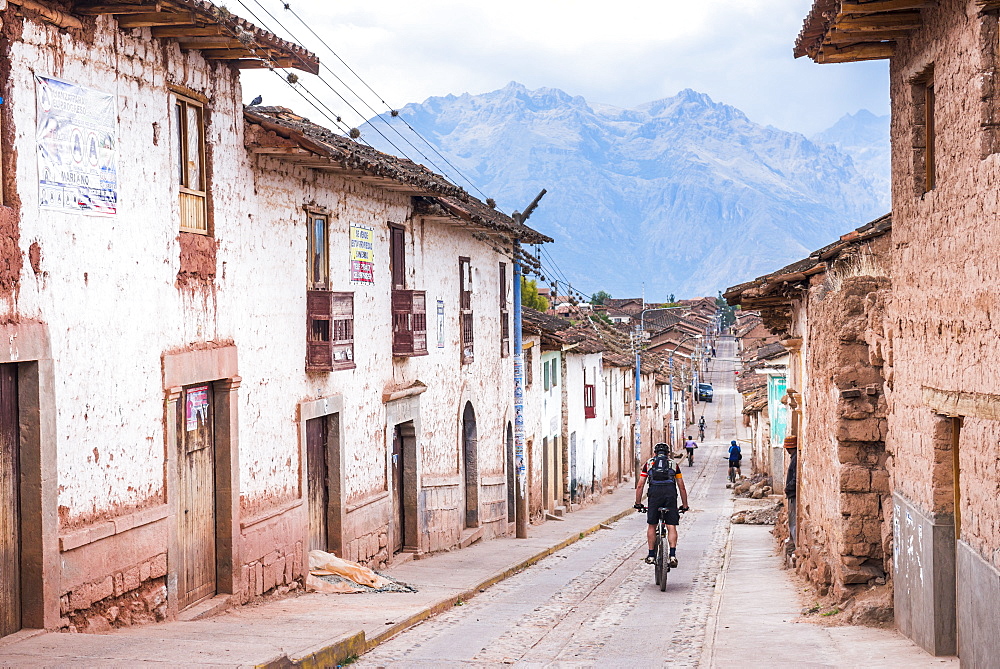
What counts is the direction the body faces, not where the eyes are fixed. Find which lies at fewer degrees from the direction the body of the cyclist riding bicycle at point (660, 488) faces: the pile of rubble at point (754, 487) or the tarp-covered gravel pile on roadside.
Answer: the pile of rubble

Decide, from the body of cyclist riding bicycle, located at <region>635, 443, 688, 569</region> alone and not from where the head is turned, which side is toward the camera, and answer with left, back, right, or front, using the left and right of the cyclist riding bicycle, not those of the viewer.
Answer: back

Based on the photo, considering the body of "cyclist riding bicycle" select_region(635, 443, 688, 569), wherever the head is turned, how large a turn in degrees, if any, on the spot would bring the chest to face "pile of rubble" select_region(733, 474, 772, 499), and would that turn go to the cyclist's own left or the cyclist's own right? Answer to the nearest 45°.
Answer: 0° — they already face it

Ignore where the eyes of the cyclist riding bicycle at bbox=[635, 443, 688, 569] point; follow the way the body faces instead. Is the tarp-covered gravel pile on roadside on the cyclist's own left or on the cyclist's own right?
on the cyclist's own left

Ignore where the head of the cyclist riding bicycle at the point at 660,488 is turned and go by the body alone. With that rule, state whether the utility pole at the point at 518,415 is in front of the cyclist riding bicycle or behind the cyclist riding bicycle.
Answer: in front
